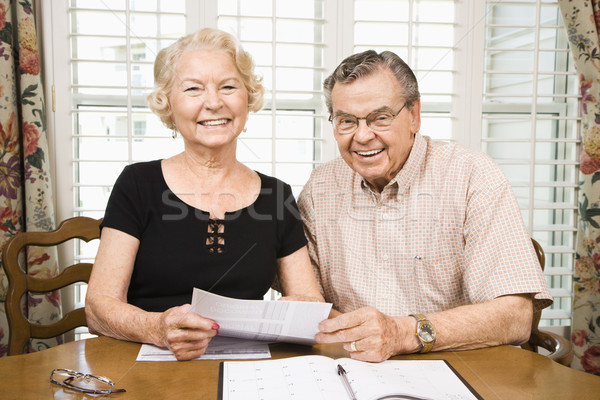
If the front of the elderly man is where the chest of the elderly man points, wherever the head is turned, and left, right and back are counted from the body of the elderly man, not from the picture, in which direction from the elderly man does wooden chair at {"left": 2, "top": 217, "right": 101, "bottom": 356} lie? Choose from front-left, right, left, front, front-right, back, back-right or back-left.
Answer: front-right

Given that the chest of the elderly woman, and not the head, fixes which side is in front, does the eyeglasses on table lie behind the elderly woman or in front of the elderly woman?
in front

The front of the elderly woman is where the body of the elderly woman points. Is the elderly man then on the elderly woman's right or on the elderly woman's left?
on the elderly woman's left

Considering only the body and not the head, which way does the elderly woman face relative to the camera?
toward the camera

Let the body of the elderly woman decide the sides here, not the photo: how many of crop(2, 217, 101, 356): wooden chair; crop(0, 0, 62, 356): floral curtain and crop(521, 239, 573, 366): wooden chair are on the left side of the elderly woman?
1

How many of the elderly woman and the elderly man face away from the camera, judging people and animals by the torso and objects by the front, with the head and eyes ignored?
0

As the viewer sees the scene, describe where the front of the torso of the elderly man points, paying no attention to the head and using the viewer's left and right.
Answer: facing the viewer and to the left of the viewer

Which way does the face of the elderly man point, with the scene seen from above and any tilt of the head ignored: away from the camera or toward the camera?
toward the camera

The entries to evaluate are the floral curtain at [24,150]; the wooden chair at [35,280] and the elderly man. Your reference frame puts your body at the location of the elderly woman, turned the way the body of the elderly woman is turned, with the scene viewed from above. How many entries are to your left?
1

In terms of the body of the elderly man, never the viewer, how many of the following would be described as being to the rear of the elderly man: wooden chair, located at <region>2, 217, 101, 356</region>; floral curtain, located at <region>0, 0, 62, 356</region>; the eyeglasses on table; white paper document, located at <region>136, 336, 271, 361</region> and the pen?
0

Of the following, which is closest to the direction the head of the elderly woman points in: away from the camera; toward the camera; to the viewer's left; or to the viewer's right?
toward the camera

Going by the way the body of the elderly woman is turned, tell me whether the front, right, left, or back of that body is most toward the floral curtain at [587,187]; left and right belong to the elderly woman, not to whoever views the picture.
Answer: left

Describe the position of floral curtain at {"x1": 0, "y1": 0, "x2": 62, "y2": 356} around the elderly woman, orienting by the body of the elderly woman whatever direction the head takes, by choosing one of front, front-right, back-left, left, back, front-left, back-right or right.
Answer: back-right

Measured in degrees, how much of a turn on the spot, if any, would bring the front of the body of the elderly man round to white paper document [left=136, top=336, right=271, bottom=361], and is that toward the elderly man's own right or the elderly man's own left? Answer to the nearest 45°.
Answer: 0° — they already face it

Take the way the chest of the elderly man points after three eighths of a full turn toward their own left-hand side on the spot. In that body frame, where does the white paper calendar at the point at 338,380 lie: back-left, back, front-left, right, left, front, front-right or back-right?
right

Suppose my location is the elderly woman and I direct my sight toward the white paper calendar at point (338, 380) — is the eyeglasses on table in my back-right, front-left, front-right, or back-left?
front-right
